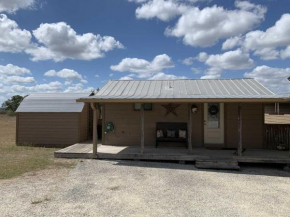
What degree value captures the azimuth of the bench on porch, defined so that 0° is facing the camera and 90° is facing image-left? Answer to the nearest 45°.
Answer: approximately 0°

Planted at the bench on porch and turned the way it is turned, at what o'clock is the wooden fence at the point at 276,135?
The wooden fence is roughly at 9 o'clock from the bench on porch.

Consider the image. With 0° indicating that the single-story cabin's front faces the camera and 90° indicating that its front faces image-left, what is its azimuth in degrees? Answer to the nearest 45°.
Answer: approximately 0°

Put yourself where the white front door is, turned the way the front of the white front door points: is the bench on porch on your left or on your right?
on your right

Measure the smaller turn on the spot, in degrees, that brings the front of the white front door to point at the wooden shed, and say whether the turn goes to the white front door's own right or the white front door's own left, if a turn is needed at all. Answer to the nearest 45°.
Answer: approximately 90° to the white front door's own right

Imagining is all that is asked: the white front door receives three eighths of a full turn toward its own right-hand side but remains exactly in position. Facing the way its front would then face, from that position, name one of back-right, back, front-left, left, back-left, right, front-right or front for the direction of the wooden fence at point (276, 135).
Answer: back-right

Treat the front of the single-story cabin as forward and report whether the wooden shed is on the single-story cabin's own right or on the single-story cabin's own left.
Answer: on the single-story cabin's own right

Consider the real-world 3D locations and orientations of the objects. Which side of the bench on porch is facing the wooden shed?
right

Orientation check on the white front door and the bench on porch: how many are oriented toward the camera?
2

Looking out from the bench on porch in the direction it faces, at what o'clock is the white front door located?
The white front door is roughly at 9 o'clock from the bench on porch.
